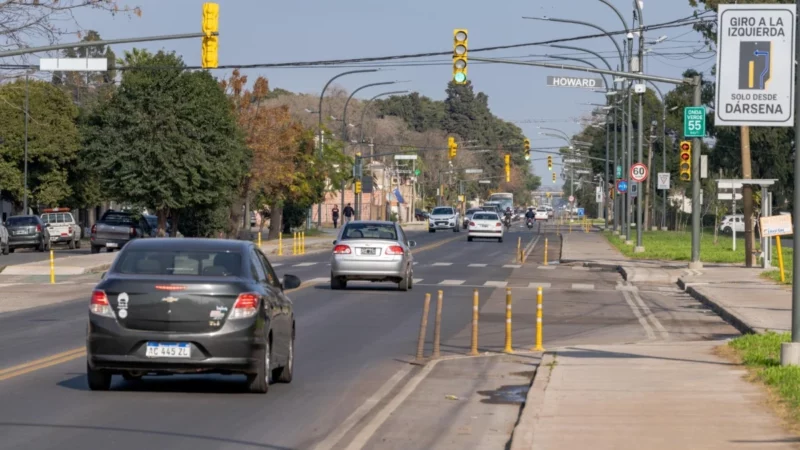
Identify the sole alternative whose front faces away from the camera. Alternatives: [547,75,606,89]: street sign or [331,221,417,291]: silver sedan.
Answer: the silver sedan

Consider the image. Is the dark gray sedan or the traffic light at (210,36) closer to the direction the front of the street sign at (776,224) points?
the dark gray sedan

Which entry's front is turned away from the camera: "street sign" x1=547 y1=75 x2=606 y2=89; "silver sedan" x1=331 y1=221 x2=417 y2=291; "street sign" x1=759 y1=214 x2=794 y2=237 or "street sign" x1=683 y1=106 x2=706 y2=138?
the silver sedan

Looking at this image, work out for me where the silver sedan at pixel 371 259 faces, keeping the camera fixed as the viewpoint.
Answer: facing away from the viewer

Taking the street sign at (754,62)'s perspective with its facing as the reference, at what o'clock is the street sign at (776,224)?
the street sign at (776,224) is roughly at 6 o'clock from the street sign at (754,62).

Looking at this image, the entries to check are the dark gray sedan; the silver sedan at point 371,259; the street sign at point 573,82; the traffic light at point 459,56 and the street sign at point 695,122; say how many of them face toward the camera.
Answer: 3

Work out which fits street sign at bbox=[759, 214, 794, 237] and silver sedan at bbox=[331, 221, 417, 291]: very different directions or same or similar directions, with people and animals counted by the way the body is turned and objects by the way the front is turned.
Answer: very different directions

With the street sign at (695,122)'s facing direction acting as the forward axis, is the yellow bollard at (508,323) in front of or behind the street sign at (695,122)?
in front

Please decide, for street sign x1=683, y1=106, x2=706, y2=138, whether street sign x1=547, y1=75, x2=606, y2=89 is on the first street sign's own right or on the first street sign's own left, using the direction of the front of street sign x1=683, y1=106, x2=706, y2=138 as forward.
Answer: on the first street sign's own right

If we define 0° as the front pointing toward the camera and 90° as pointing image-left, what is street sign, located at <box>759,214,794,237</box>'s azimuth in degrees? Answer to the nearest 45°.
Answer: approximately 0°

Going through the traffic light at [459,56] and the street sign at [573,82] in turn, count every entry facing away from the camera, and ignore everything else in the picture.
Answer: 0
